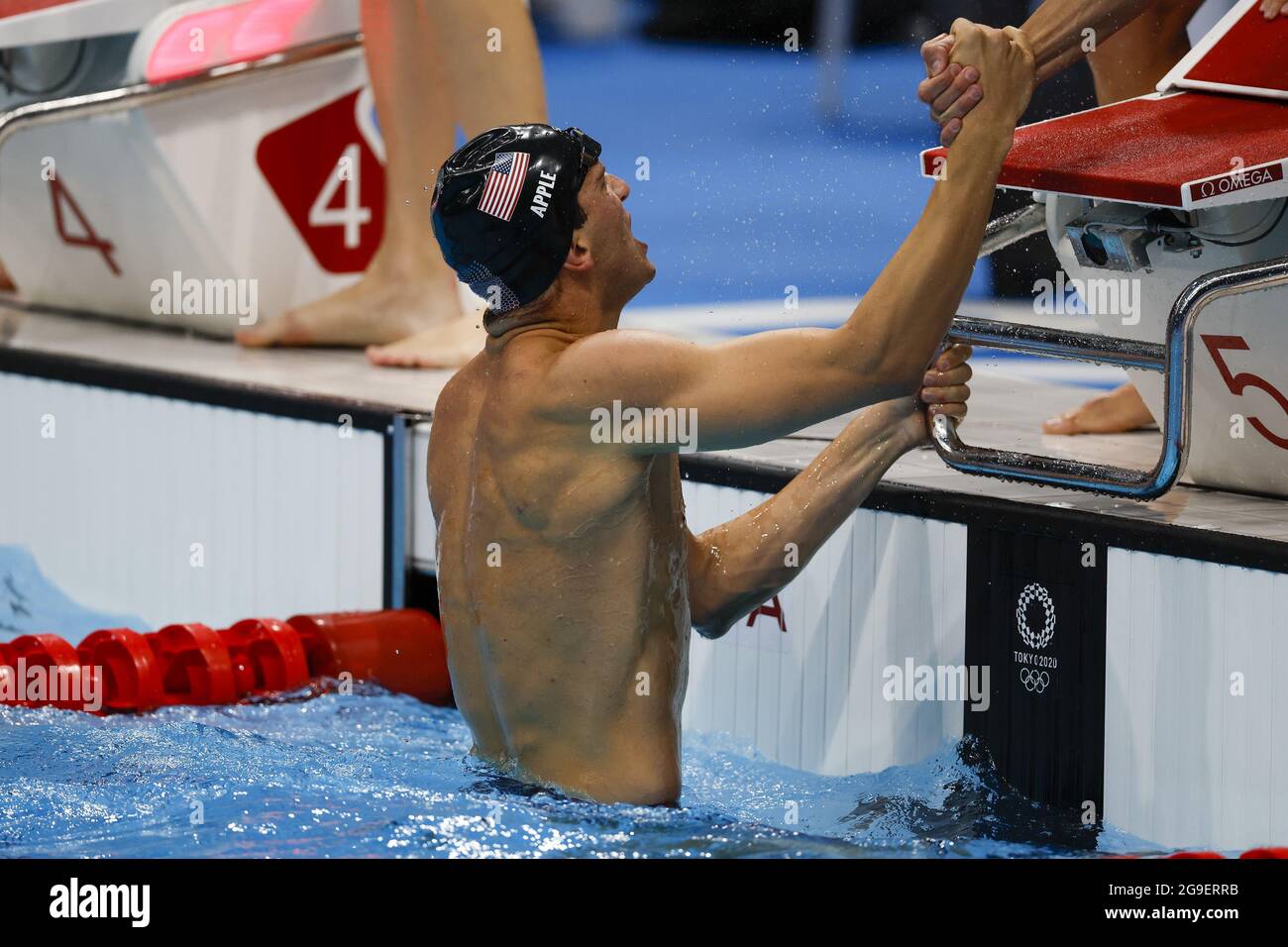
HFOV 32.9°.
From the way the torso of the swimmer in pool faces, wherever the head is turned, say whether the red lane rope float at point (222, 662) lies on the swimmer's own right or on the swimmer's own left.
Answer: on the swimmer's own left

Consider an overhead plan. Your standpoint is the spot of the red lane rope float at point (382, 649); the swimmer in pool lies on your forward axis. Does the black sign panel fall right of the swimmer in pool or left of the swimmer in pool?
left

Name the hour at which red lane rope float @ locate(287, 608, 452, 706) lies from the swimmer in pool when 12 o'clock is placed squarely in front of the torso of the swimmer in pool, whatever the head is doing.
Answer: The red lane rope float is roughly at 10 o'clock from the swimmer in pool.

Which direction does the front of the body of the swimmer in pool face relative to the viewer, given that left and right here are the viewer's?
facing away from the viewer and to the right of the viewer
